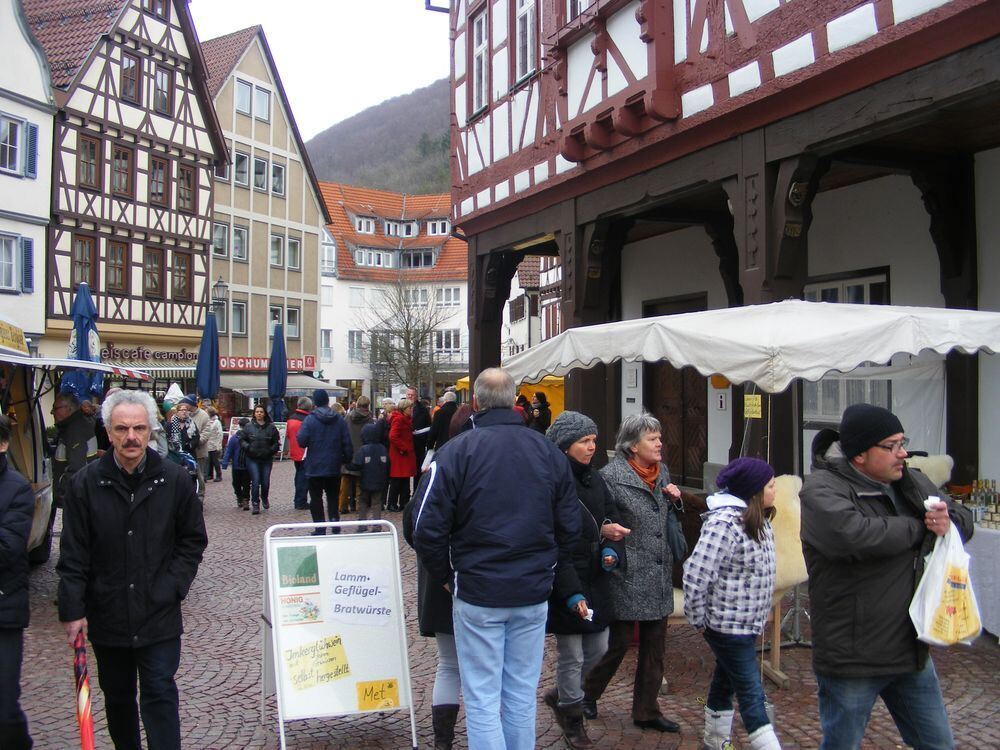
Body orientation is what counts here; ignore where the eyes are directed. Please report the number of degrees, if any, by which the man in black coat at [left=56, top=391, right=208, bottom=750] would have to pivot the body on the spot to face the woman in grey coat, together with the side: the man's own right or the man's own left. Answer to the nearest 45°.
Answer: approximately 90° to the man's own left

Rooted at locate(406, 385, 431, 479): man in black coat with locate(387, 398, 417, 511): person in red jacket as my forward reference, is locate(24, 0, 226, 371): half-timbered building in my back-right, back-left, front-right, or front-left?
back-right

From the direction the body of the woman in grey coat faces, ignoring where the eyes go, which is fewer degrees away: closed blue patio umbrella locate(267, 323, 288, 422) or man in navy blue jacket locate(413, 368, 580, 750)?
the man in navy blue jacket

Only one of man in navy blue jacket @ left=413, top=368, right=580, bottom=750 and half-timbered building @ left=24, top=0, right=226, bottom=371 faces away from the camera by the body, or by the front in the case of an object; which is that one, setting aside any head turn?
the man in navy blue jacket

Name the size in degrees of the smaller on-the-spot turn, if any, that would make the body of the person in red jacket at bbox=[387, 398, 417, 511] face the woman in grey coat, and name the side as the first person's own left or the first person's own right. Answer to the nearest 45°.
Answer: approximately 90° to the first person's own right

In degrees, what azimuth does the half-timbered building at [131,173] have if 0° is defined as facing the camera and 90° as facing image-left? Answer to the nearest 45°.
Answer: approximately 315°

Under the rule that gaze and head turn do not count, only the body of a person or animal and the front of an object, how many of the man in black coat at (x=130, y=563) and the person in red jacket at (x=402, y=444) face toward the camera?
1

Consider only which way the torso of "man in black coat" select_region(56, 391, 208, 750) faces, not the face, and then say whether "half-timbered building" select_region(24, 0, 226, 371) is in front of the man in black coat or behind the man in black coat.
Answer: behind

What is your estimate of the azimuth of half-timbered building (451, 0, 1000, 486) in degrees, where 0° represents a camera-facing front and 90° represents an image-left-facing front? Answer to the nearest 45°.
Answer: approximately 45°

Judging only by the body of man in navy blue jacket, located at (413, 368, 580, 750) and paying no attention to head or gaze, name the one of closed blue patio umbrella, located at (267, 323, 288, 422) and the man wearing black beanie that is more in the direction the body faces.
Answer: the closed blue patio umbrella

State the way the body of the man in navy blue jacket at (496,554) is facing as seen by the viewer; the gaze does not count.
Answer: away from the camera
